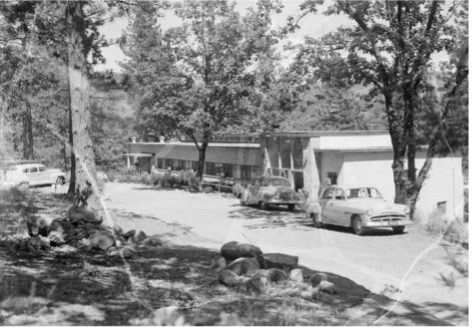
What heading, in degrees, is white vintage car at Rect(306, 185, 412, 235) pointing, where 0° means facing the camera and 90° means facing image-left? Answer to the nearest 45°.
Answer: approximately 315°

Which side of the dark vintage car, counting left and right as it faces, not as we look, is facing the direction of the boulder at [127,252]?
front

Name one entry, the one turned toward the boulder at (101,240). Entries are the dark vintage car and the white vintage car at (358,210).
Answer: the dark vintage car

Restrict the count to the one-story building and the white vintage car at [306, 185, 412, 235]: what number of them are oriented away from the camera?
0
